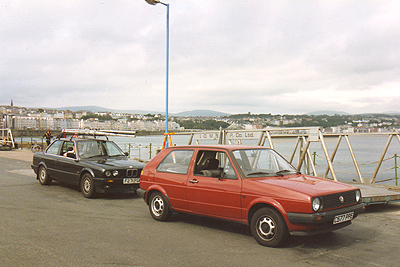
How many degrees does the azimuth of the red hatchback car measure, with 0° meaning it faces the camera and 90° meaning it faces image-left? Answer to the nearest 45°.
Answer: approximately 315°
